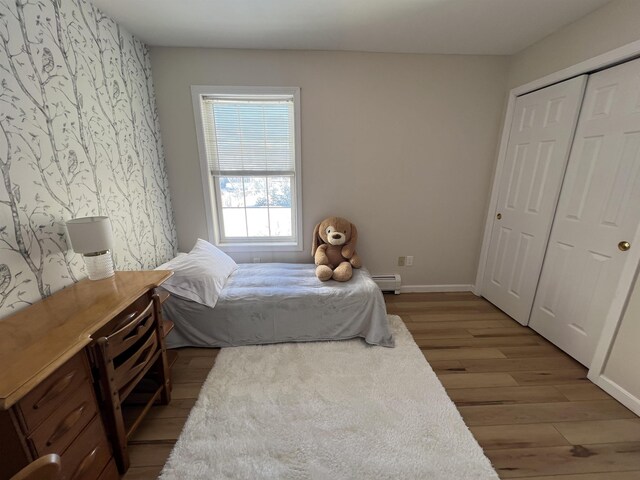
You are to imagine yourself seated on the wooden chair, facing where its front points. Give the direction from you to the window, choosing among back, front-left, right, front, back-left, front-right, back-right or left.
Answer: right

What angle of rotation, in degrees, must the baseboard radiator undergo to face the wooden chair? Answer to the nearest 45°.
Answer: approximately 45° to its right

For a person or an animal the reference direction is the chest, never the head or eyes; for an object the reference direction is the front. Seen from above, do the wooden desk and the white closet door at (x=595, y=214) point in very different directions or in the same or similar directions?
very different directions

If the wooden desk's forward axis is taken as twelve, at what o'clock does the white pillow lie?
The white pillow is roughly at 9 o'clock from the wooden desk.

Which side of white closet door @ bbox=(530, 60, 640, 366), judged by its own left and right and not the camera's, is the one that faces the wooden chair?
front

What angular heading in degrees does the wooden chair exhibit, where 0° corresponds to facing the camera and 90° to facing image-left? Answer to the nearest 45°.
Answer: approximately 135°

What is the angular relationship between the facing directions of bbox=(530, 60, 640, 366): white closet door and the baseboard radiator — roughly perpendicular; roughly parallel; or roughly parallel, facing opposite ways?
roughly perpendicular

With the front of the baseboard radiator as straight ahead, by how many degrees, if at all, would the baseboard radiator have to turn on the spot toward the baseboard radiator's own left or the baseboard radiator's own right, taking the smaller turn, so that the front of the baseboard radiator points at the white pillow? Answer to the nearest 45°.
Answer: approximately 45° to the baseboard radiator's own right

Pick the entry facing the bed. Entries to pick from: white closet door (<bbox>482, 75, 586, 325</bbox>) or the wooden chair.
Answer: the white closet door

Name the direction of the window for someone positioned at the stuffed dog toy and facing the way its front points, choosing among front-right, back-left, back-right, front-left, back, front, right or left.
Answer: right

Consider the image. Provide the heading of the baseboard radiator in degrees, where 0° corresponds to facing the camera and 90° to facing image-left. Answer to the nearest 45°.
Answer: approximately 0°

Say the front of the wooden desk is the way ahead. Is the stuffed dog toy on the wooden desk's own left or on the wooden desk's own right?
on the wooden desk's own left

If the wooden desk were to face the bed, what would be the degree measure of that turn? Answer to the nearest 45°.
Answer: approximately 45° to its left

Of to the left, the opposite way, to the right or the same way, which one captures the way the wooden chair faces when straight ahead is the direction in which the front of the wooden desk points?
the opposite way

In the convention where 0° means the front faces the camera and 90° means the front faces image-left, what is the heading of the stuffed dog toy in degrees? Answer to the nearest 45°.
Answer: approximately 0°

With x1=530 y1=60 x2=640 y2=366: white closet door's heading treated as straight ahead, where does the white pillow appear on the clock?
The white pillow is roughly at 12 o'clock from the white closet door.

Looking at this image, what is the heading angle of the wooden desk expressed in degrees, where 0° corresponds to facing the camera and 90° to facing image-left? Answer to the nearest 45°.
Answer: approximately 315°
